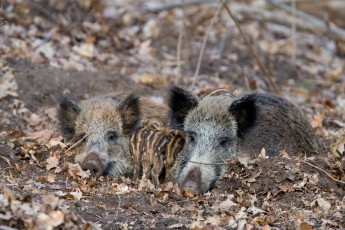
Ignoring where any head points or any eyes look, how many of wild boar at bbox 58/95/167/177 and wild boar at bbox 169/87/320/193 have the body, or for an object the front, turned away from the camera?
0

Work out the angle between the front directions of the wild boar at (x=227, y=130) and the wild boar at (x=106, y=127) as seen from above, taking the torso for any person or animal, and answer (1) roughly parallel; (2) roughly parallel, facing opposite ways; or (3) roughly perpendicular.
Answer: roughly parallel

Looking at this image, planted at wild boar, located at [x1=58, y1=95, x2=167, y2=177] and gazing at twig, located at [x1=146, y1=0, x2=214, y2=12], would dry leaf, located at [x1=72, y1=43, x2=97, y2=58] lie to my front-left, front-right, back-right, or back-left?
front-left

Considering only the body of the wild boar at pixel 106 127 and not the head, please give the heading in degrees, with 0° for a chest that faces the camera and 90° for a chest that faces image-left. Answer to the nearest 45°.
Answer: approximately 45°

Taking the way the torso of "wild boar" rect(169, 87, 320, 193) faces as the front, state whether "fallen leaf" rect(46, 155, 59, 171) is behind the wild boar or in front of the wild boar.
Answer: in front

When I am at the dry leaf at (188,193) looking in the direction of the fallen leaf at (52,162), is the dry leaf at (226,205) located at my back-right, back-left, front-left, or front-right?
back-left

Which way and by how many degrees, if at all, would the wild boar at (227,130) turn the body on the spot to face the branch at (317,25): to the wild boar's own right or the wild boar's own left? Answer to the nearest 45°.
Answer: approximately 135° to the wild boar's own right

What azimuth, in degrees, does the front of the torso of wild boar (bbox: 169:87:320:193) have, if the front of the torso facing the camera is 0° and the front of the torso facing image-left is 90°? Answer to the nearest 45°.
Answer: approximately 45°

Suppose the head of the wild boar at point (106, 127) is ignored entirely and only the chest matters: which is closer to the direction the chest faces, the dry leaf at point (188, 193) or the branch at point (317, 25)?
the dry leaf

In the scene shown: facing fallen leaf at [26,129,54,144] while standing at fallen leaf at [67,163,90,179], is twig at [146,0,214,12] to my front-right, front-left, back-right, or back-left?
front-right

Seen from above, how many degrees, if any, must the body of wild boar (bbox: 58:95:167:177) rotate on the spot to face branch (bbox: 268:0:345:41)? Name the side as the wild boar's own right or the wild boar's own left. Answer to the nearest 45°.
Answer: approximately 180°

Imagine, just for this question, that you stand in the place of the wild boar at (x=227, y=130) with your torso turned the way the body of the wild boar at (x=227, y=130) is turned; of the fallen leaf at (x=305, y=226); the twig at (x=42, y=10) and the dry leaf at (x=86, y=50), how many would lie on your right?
2

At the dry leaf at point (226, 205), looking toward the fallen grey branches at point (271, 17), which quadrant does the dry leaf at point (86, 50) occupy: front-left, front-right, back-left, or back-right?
front-left

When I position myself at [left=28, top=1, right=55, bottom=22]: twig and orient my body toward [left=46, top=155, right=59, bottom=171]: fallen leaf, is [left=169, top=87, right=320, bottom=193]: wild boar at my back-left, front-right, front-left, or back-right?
front-left

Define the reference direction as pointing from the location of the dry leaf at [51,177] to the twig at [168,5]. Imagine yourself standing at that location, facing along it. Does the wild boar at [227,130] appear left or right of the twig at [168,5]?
right
